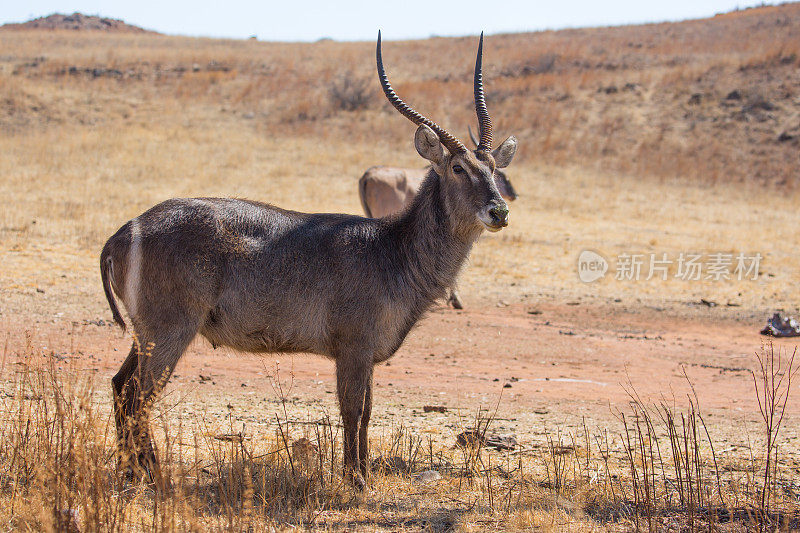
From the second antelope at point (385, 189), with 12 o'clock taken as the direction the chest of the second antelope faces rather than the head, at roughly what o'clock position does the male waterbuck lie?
The male waterbuck is roughly at 3 o'clock from the second antelope.

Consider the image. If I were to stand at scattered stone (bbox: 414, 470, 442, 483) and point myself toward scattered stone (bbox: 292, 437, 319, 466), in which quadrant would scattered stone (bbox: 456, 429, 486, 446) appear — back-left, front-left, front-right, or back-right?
front-right

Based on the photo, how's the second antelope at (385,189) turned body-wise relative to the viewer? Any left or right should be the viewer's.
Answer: facing to the right of the viewer

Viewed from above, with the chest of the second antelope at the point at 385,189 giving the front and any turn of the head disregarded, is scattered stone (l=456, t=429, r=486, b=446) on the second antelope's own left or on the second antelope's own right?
on the second antelope's own right

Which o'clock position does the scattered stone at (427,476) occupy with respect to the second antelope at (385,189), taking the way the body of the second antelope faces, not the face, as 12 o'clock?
The scattered stone is roughly at 3 o'clock from the second antelope.

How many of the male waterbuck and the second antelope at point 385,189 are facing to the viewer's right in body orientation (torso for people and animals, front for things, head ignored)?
2

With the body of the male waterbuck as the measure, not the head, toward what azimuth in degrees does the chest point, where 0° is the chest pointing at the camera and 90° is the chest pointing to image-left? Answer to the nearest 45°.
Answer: approximately 270°

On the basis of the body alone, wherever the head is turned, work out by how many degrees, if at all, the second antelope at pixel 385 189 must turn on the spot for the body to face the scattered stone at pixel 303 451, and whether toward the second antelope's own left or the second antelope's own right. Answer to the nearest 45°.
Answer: approximately 90° to the second antelope's own right
